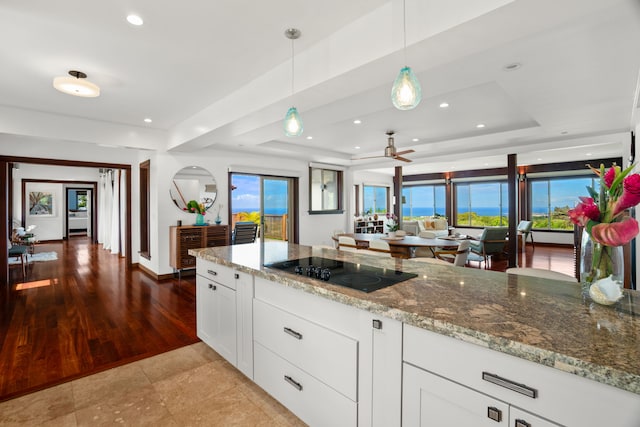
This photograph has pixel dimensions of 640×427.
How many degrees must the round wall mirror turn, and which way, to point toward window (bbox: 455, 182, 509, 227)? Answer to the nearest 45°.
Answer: approximately 90° to its left

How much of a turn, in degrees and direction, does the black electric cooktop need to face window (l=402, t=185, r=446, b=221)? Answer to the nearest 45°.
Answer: approximately 135° to its right

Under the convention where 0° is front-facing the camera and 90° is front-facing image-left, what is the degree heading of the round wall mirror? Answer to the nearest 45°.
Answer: approximately 0°

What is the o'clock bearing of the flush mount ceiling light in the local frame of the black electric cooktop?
The flush mount ceiling light is roughly at 2 o'clock from the black electric cooktop.

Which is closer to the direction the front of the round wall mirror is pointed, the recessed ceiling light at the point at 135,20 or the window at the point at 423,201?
the recessed ceiling light

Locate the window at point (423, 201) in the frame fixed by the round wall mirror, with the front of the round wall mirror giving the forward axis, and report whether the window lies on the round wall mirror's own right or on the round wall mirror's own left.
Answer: on the round wall mirror's own left

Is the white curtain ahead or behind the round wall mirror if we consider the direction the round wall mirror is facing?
behind

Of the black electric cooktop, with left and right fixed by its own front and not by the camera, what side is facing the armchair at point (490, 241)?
back

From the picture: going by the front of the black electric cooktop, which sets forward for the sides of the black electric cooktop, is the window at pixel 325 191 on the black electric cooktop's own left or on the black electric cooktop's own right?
on the black electric cooktop's own right

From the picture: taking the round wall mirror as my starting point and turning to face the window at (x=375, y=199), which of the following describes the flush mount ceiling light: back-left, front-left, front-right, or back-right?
back-right
